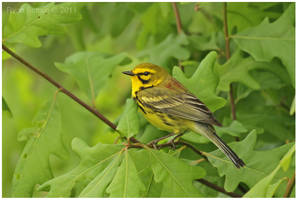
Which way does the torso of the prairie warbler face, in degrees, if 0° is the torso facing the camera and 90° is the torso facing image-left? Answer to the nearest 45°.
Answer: approximately 90°

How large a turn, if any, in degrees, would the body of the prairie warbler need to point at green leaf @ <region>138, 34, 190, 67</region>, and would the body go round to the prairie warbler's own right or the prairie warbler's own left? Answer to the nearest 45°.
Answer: approximately 90° to the prairie warbler's own right

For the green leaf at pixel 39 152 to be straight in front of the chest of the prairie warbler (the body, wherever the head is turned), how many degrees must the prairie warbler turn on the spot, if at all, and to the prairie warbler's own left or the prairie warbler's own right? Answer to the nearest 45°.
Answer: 0° — it already faces it

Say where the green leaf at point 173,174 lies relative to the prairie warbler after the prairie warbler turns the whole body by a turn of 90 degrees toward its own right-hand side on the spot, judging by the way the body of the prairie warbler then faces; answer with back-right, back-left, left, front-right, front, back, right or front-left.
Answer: back

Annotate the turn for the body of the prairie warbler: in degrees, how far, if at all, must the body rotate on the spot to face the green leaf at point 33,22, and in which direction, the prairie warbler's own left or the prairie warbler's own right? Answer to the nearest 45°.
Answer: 0° — it already faces it
